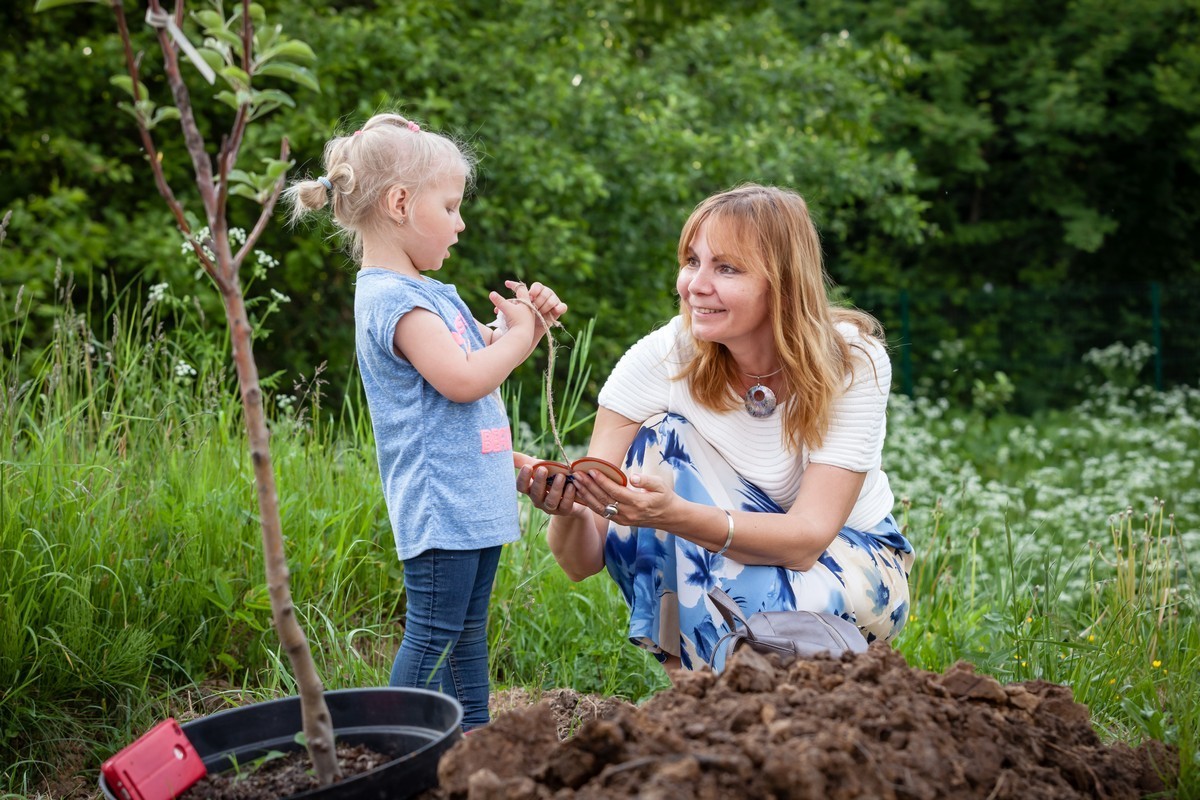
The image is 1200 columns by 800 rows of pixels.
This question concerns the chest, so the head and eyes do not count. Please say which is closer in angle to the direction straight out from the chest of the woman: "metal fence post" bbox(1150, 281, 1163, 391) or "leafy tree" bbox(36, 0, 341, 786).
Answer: the leafy tree

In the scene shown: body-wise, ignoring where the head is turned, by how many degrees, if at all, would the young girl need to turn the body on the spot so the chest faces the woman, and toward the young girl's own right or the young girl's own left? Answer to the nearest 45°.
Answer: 0° — they already face them

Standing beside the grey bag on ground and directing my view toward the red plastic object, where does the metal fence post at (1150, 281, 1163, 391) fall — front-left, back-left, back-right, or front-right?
back-right

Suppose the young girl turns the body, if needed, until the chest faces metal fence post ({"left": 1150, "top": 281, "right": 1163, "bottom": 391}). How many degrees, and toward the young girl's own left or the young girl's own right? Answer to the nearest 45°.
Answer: approximately 45° to the young girl's own left

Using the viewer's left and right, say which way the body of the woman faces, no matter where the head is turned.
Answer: facing the viewer and to the left of the viewer

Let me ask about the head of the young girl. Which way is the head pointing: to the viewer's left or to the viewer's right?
to the viewer's right

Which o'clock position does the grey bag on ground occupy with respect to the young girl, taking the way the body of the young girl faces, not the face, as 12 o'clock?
The grey bag on ground is roughly at 1 o'clock from the young girl.

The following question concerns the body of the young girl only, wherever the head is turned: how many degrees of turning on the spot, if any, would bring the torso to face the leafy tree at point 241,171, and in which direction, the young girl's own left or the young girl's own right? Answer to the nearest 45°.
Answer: approximately 90° to the young girl's own right

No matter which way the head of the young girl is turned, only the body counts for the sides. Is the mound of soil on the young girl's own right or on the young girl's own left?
on the young girl's own right

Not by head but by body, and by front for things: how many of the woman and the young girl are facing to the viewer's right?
1

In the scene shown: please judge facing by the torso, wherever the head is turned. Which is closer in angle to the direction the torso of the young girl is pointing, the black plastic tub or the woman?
the woman

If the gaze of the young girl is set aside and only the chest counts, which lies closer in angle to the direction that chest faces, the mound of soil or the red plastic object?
the mound of soil

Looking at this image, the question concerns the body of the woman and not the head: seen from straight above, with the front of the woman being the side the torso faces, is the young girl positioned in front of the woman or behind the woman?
in front

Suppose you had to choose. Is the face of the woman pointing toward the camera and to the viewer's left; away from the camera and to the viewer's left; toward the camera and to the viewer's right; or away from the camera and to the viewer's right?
toward the camera and to the viewer's left

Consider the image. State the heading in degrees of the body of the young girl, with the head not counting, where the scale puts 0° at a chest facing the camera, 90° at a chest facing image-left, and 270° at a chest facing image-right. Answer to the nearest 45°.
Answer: approximately 270°

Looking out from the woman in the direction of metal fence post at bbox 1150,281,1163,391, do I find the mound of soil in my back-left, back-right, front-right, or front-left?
back-right
